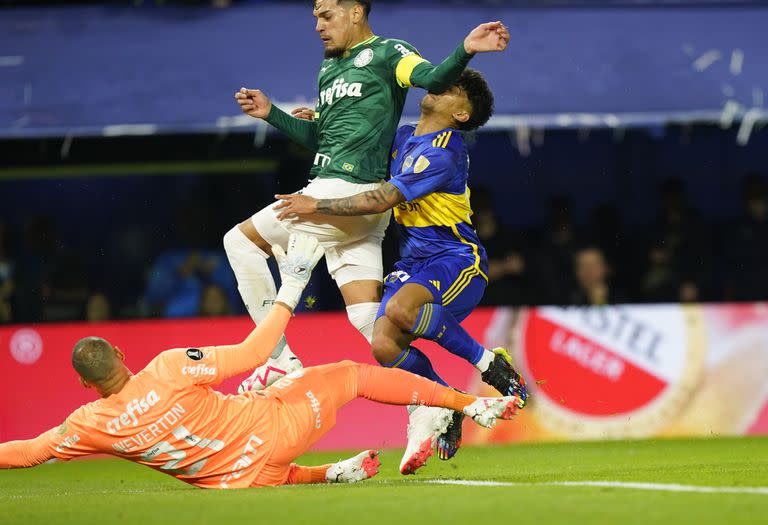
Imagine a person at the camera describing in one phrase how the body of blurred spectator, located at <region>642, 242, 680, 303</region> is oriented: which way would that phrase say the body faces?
toward the camera

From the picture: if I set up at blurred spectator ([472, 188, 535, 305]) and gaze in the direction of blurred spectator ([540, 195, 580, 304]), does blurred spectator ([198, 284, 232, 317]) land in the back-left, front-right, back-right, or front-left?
back-left

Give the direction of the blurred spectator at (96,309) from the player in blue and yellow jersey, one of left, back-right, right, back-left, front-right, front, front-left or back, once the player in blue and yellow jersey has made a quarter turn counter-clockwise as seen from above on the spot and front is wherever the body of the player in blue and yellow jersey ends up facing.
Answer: back-right

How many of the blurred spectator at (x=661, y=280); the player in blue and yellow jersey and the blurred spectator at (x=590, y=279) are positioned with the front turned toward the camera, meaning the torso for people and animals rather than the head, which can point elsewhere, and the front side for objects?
2

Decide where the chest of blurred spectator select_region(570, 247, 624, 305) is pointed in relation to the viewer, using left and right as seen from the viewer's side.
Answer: facing the viewer

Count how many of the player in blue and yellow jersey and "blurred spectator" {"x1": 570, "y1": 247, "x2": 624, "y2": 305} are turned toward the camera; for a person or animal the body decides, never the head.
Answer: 1

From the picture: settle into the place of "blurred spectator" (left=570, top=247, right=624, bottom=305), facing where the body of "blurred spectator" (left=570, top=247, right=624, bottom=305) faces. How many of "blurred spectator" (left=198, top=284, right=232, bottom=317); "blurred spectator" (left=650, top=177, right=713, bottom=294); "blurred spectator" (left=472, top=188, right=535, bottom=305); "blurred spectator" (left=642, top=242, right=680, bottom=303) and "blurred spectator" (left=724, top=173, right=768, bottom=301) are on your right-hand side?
2

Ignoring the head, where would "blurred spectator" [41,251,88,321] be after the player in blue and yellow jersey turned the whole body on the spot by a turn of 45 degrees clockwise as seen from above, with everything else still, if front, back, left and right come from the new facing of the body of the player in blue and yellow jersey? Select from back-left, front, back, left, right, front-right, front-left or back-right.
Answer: front

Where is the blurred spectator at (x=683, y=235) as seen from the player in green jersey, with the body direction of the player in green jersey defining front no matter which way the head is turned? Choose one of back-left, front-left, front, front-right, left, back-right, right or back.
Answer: back

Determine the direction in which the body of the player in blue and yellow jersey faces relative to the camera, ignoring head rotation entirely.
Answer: to the viewer's left

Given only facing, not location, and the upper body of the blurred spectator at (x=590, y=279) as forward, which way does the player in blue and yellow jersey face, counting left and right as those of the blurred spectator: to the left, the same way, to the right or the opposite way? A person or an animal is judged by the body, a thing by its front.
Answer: to the right

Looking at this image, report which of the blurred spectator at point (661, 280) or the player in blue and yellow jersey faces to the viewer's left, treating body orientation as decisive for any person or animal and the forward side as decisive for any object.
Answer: the player in blue and yellow jersey

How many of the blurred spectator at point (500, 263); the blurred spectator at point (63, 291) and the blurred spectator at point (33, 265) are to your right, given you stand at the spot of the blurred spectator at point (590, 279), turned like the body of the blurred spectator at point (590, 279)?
3

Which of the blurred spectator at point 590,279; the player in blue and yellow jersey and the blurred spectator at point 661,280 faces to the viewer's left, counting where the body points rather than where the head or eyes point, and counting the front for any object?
the player in blue and yellow jersey

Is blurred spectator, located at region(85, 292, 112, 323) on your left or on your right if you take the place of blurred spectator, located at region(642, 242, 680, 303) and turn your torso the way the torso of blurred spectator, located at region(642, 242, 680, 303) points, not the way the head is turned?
on your right

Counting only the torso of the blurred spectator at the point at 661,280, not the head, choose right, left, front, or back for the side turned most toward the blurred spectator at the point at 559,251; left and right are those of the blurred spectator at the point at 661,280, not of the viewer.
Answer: right

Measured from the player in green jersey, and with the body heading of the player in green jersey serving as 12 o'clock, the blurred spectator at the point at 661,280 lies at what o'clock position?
The blurred spectator is roughly at 6 o'clock from the player in green jersey.

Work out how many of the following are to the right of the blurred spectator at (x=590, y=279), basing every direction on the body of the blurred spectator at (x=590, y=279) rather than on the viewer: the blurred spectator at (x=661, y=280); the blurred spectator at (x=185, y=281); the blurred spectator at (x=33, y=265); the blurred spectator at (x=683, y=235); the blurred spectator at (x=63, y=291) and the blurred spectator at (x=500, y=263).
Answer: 4

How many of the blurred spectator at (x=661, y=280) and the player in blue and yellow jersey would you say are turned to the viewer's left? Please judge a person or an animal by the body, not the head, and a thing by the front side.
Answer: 1
